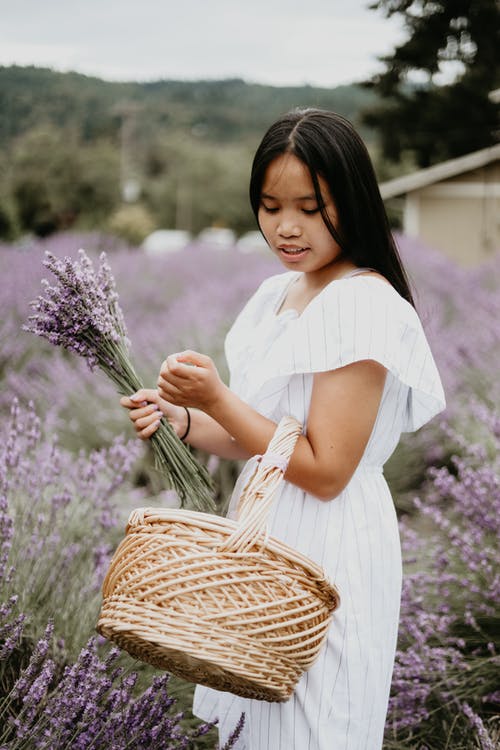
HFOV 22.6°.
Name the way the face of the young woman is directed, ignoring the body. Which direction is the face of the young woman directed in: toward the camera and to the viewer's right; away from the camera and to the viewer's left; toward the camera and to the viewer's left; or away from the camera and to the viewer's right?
toward the camera and to the viewer's left

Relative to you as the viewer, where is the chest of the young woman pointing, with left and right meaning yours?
facing the viewer and to the left of the viewer

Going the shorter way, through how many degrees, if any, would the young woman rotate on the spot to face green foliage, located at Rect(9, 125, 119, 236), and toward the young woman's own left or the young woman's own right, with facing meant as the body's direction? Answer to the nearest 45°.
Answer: approximately 135° to the young woman's own right

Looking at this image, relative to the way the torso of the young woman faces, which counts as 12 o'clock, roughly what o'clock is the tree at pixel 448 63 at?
The tree is roughly at 5 o'clock from the young woman.

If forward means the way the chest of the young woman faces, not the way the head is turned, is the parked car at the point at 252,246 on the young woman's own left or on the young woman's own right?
on the young woman's own right
